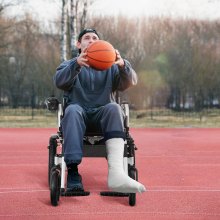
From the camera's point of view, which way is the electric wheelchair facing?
toward the camera

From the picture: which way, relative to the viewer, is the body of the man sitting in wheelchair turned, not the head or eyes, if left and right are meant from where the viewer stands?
facing the viewer
